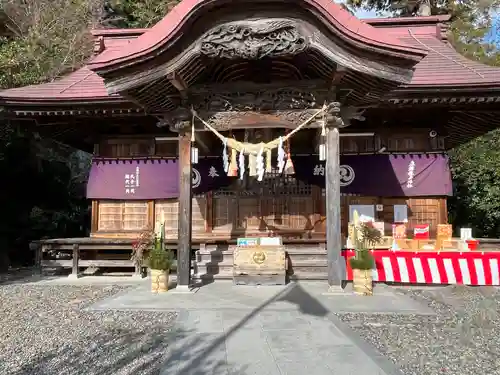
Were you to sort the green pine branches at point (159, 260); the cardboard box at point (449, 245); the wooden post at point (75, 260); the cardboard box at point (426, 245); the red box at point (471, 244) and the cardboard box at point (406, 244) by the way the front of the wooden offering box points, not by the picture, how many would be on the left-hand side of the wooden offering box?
4

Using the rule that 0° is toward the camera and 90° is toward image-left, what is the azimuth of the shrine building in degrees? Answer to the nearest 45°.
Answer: approximately 0°

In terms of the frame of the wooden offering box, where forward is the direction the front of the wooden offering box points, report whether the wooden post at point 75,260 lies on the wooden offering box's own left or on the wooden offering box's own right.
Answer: on the wooden offering box's own right

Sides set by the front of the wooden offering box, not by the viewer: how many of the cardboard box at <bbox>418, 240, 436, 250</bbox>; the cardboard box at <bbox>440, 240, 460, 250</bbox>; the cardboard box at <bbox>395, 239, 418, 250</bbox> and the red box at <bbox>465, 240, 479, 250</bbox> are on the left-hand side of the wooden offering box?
4

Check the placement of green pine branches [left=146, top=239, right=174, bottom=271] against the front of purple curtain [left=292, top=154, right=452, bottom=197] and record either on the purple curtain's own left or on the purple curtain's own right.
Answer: on the purple curtain's own right

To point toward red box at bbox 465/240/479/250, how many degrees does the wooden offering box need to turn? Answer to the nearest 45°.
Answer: approximately 90° to its left

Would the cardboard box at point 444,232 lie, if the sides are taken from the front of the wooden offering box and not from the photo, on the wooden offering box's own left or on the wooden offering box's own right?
on the wooden offering box's own left

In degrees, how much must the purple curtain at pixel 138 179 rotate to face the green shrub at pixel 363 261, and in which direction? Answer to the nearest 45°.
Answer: approximately 45° to its left
